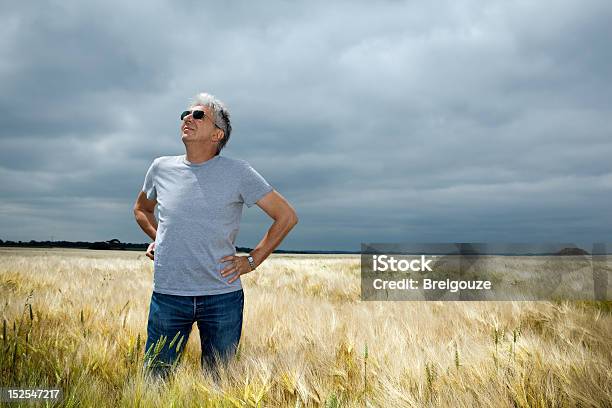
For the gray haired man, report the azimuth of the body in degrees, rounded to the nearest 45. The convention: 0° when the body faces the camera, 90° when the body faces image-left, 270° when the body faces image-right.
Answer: approximately 45°
